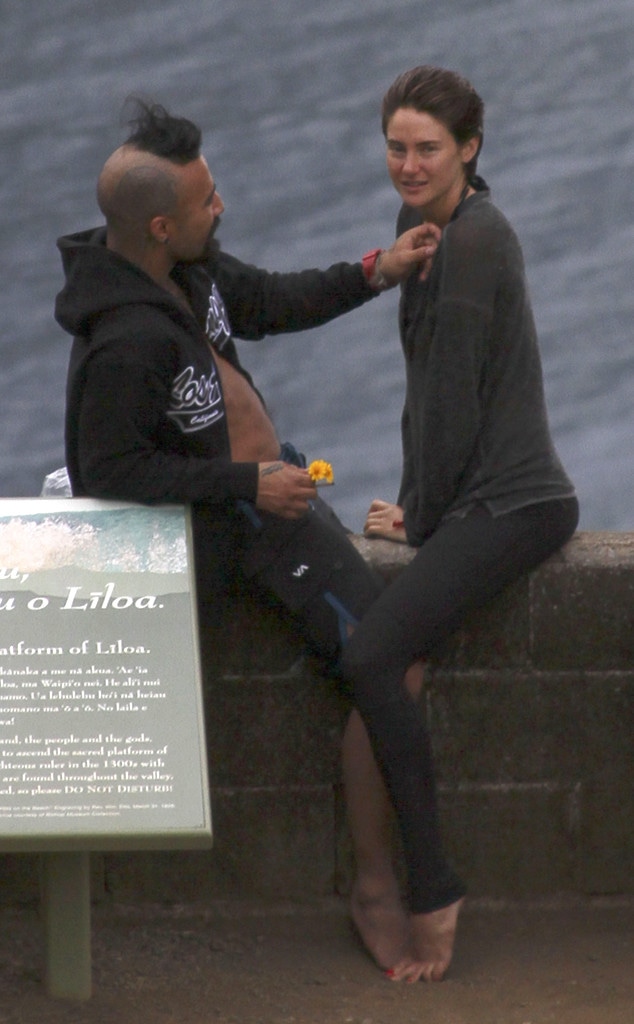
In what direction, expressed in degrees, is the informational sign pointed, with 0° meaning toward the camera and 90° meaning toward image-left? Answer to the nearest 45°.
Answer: approximately 0°

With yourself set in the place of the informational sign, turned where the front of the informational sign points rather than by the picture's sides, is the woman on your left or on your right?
on your left
